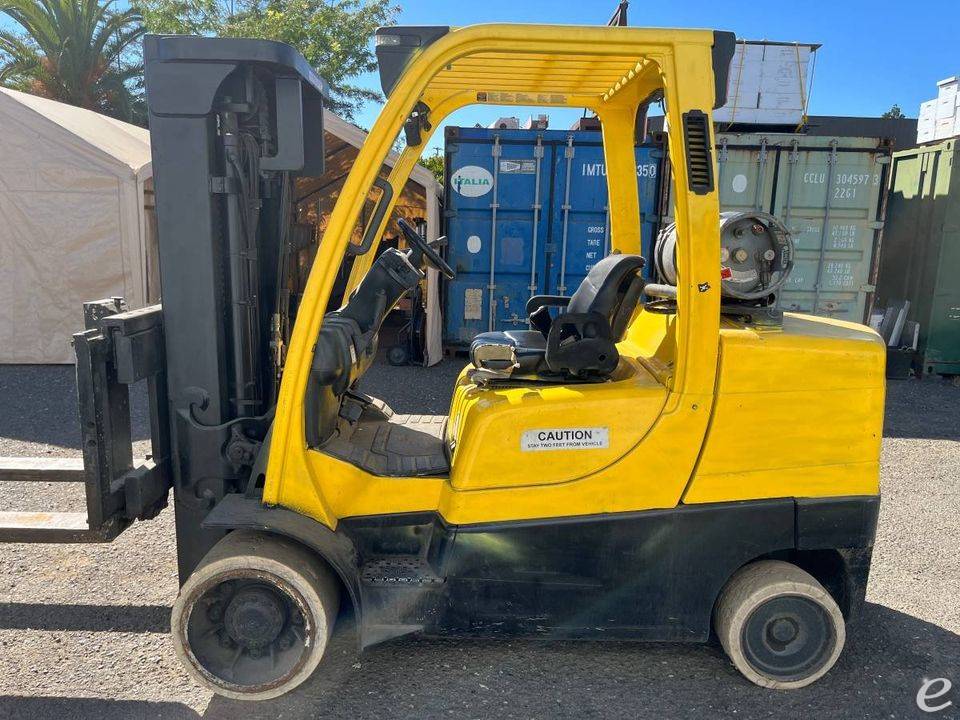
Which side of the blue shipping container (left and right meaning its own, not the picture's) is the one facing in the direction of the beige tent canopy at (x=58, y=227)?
right

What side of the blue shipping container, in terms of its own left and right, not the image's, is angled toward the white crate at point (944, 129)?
left

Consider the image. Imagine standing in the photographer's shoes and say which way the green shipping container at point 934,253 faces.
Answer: facing the viewer and to the left of the viewer

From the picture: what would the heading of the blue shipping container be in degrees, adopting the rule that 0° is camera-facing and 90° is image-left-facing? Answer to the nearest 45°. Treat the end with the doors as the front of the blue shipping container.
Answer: approximately 0°

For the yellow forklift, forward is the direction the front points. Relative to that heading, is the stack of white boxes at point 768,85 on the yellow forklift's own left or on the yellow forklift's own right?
on the yellow forklift's own right

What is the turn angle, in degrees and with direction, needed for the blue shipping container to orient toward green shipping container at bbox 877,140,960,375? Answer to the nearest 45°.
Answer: approximately 90° to its left

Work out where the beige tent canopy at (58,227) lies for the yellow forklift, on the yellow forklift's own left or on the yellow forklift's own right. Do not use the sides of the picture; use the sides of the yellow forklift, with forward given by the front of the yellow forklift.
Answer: on the yellow forklift's own right

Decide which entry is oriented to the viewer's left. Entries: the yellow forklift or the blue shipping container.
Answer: the yellow forklift

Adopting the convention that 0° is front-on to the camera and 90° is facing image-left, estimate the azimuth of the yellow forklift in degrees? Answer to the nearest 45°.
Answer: approximately 90°

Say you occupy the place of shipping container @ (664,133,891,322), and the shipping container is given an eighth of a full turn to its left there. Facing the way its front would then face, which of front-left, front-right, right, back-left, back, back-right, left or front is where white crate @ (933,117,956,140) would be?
left

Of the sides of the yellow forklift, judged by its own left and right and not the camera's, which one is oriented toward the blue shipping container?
right

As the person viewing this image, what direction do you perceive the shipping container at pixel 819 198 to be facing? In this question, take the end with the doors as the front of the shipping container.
facing the viewer

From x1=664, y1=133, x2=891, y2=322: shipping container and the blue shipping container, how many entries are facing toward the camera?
2

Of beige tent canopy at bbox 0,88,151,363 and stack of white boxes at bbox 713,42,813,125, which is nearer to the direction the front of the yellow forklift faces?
the beige tent canopy

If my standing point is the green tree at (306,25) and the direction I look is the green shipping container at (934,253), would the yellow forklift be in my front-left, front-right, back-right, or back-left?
front-right
